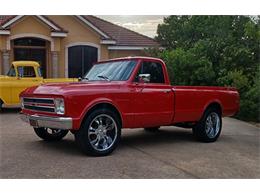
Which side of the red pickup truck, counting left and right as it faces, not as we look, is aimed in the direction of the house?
right

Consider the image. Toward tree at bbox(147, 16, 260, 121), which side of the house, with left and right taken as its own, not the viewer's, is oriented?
left

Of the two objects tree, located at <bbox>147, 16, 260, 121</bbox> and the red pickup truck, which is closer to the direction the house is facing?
the red pickup truck

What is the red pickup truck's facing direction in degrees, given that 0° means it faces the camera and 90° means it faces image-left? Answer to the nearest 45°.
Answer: approximately 45°

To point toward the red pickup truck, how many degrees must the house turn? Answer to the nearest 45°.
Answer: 0° — it already faces it

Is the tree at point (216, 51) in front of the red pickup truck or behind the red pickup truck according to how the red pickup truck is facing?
behind
